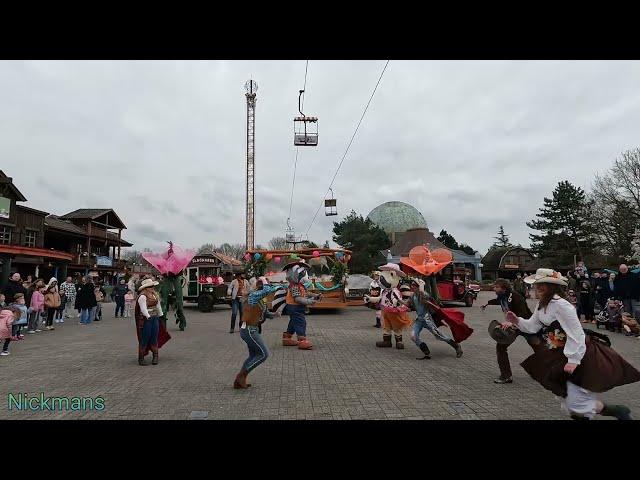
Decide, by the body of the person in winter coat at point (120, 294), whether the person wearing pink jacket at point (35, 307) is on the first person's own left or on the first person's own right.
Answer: on the first person's own right

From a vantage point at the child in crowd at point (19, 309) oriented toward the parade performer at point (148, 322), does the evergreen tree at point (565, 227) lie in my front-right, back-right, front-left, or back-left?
front-left

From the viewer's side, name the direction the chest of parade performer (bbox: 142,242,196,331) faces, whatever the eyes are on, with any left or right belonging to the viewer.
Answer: facing the viewer

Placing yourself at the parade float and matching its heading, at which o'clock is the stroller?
The stroller is roughly at 1 o'clock from the parade float.

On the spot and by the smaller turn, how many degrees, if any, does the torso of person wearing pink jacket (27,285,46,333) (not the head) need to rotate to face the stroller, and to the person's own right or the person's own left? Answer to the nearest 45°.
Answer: approximately 45° to the person's own right

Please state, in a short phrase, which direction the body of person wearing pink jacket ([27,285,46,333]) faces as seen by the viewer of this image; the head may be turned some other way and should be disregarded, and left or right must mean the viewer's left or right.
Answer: facing to the right of the viewer

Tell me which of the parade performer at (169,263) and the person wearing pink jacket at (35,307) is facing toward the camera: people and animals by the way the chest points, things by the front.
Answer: the parade performer

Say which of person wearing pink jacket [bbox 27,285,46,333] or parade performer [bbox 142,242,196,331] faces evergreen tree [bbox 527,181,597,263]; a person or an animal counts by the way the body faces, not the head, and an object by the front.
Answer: the person wearing pink jacket

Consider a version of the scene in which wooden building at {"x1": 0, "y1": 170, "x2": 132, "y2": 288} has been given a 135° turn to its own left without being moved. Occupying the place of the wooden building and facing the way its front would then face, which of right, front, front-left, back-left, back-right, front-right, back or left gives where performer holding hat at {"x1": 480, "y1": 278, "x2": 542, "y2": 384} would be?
back

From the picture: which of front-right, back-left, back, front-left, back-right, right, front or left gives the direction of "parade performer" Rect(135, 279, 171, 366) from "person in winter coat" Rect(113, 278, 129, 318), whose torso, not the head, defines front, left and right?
front-right

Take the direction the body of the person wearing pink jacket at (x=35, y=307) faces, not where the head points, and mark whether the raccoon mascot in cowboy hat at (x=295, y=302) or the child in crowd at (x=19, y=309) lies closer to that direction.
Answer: the raccoon mascot in cowboy hat

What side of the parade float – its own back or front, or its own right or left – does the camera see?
right

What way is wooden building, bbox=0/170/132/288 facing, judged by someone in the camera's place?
facing the viewer and to the right of the viewer

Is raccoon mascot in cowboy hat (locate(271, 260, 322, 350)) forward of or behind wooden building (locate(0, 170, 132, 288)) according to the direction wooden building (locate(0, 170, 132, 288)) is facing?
forward
